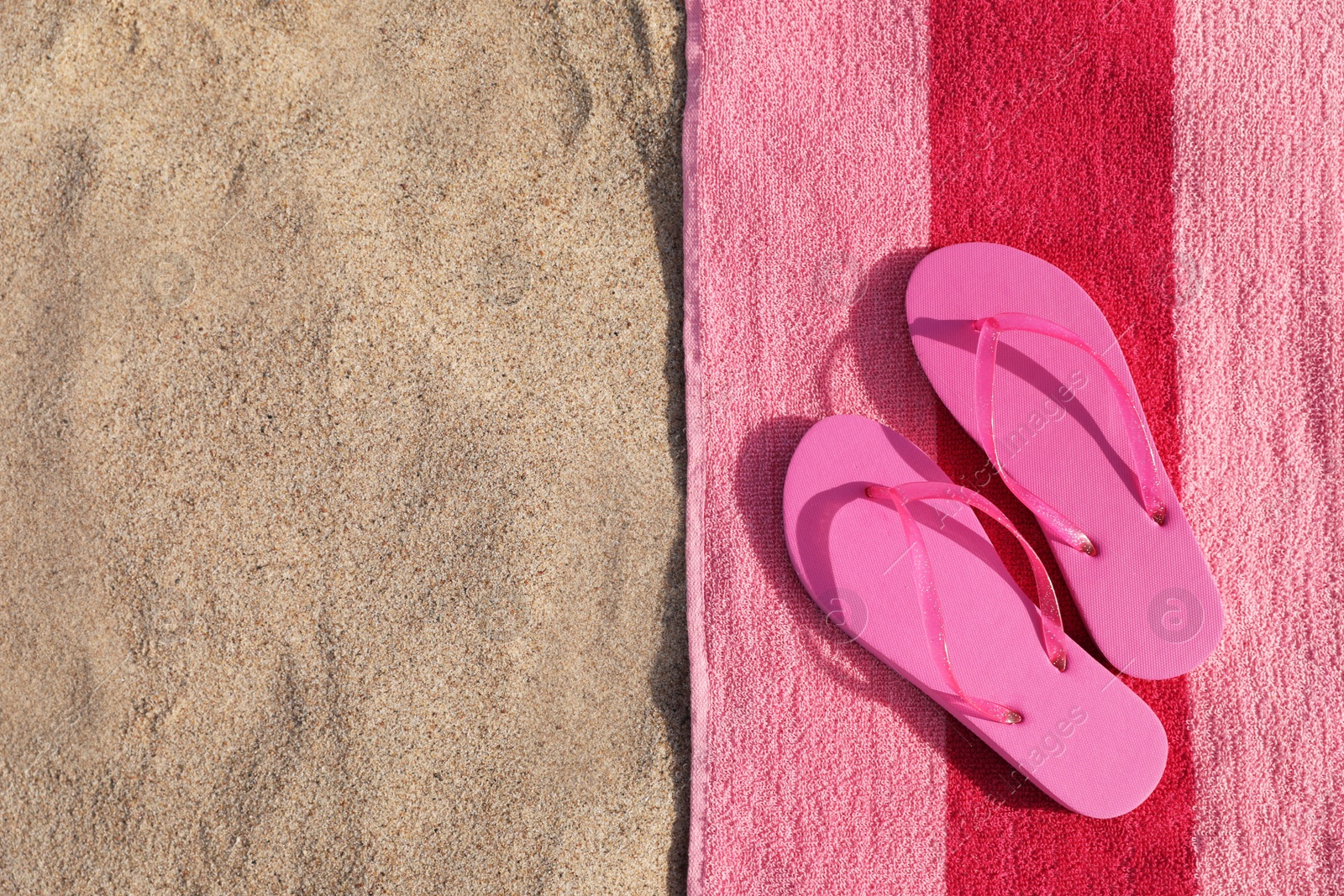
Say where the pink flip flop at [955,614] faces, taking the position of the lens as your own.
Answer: facing away from the viewer and to the left of the viewer

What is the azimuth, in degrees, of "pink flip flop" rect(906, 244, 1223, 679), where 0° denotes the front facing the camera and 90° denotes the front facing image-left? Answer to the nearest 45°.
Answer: approximately 135°
